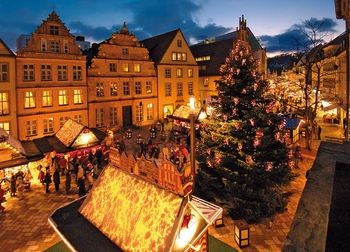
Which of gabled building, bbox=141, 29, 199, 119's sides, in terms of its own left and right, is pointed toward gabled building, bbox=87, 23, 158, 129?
right

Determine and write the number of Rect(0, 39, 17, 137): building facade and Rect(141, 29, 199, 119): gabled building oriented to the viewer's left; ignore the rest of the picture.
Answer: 0

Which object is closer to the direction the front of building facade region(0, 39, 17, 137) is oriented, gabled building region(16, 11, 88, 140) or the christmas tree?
the christmas tree

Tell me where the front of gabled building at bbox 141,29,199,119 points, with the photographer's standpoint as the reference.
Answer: facing the viewer and to the right of the viewer

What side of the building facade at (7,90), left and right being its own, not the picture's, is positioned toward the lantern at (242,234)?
front

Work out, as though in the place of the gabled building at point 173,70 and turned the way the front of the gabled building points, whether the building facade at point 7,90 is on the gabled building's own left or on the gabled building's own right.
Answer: on the gabled building's own right

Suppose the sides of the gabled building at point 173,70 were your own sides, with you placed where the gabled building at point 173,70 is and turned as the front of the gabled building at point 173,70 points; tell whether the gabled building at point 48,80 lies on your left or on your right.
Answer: on your right
